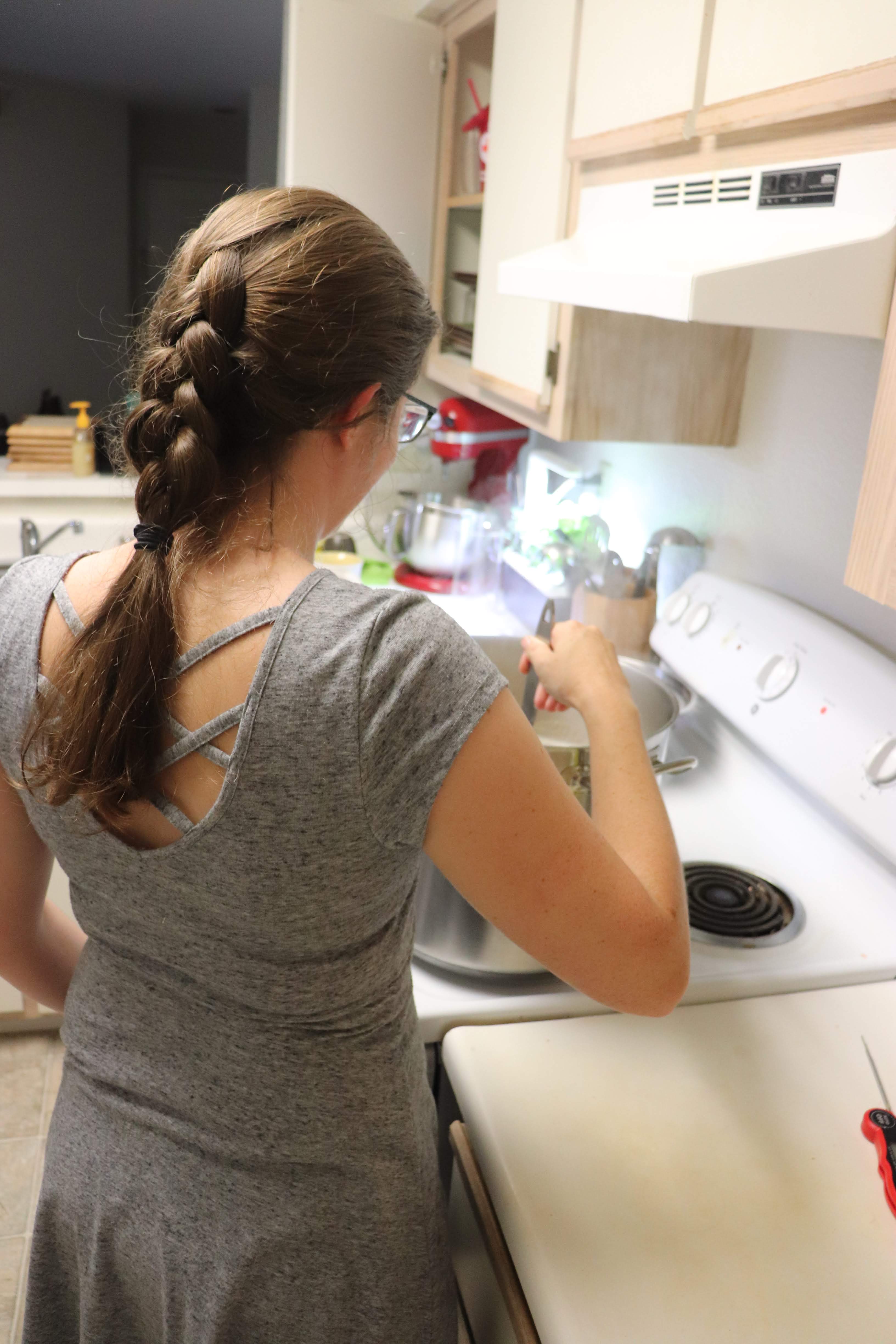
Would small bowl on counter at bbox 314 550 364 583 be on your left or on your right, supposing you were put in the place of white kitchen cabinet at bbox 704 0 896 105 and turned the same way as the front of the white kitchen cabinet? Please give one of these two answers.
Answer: on your right

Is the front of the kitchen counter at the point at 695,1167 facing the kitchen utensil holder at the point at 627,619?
no

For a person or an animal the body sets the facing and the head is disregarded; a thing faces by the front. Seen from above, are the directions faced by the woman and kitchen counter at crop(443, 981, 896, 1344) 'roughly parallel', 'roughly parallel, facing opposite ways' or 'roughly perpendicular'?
roughly parallel, facing opposite ways

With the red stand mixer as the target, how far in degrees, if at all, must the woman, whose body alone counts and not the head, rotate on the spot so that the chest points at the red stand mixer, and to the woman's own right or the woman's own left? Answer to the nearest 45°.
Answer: approximately 45° to the woman's own left

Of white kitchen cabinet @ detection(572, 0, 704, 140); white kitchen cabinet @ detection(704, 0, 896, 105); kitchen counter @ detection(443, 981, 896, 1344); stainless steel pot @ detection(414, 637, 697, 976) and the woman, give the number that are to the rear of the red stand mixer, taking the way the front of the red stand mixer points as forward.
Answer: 0

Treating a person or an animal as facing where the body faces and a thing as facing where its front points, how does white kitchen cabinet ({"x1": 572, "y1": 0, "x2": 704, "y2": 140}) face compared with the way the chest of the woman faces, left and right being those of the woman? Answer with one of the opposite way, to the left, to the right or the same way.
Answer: the opposite way

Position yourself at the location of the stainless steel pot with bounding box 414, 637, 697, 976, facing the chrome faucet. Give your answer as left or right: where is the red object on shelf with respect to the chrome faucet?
right

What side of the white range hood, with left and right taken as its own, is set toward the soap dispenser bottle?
right

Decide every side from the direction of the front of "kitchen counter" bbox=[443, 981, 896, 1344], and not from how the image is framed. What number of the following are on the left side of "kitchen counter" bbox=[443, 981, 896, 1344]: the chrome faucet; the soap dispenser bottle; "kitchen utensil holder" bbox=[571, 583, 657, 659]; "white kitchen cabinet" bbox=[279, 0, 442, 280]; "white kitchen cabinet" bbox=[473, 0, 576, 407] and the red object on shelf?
0

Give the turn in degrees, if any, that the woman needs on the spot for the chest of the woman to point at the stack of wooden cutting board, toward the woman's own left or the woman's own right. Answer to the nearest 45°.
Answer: approximately 45° to the woman's own left

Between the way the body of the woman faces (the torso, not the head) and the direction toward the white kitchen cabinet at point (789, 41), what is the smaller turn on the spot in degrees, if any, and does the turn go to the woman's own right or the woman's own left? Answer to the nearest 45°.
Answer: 0° — they already face it

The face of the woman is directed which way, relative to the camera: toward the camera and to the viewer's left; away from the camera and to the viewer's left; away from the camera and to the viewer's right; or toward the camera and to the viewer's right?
away from the camera and to the viewer's right

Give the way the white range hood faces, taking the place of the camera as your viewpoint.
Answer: facing the viewer and to the left of the viewer

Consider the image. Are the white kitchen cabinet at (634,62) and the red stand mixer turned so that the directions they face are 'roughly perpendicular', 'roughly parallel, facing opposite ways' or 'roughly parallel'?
roughly parallel

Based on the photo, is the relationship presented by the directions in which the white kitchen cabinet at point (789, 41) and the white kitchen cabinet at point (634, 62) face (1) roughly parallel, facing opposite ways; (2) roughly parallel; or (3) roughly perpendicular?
roughly parallel

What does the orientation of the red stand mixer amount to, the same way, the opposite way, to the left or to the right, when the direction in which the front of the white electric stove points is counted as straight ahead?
the same way
